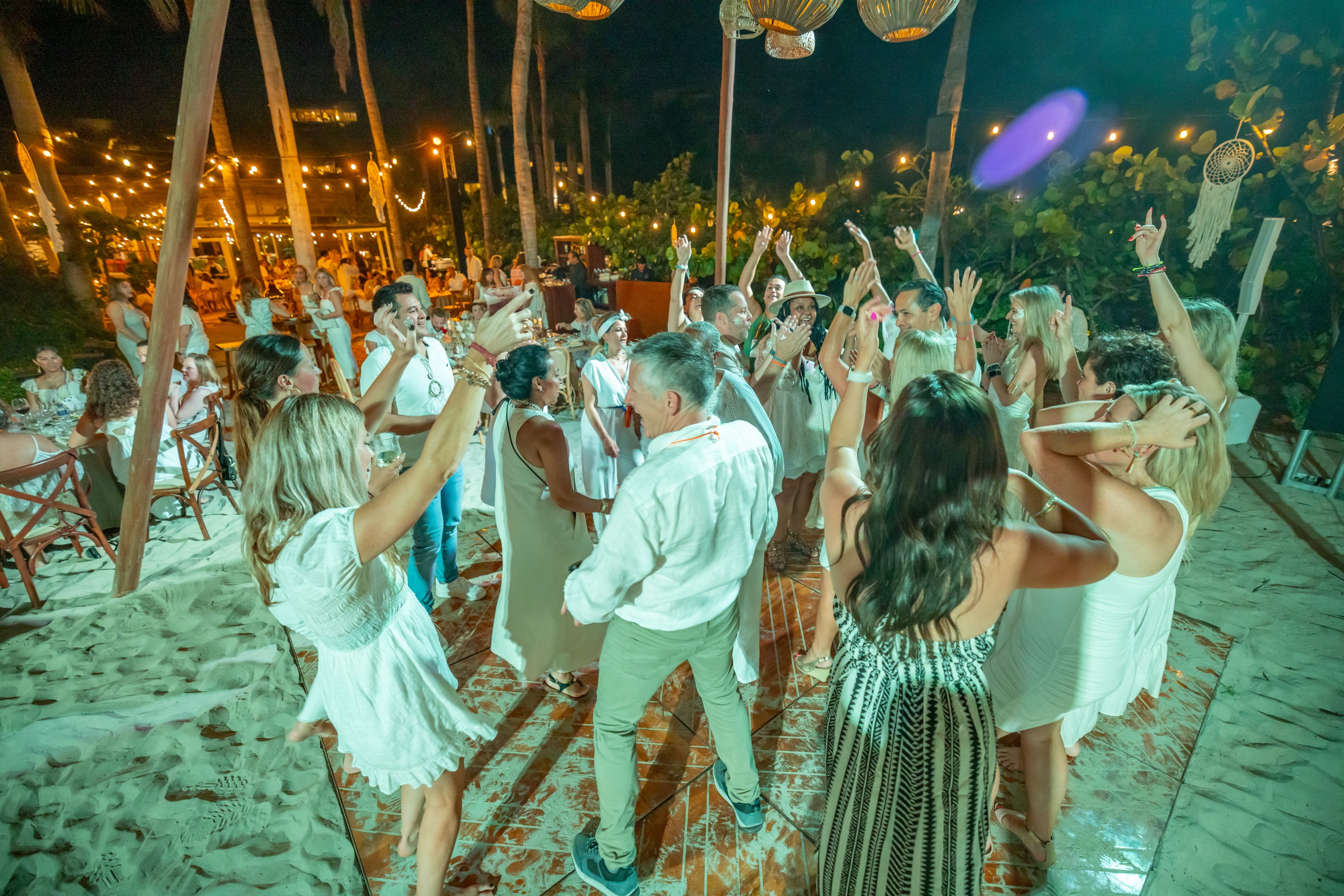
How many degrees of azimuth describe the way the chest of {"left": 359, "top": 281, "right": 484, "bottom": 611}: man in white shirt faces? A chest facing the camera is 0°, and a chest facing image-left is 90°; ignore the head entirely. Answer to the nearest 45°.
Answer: approximately 315°

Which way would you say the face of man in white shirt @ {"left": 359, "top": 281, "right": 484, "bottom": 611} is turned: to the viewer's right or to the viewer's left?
to the viewer's right

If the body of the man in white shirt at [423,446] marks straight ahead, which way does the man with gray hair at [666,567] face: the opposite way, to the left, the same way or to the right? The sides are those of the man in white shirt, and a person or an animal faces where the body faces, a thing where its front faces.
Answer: the opposite way

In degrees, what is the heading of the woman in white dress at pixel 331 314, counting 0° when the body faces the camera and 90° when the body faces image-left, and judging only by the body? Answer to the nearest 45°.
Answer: approximately 45°

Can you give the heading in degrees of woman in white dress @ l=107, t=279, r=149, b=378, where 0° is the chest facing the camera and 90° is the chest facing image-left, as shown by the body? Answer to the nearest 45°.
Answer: approximately 315°
